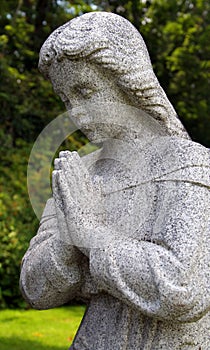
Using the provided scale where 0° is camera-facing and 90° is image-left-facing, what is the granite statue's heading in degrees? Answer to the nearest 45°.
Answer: approximately 45°
